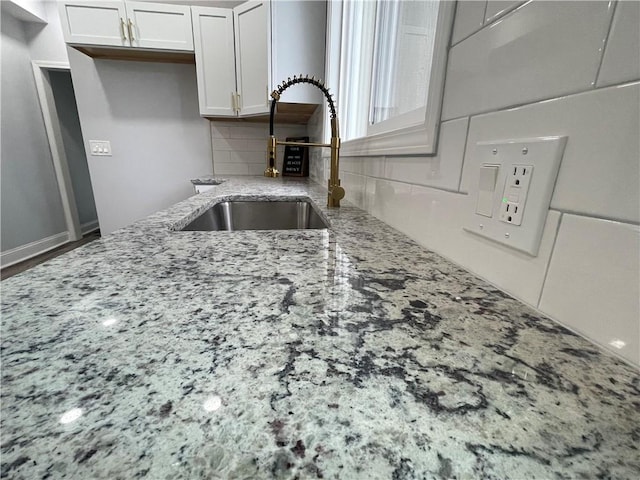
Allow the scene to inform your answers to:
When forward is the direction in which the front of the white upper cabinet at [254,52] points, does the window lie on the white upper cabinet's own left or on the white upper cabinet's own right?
on the white upper cabinet's own left

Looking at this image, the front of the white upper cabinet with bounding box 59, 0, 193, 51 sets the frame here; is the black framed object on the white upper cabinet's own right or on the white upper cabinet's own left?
on the white upper cabinet's own left

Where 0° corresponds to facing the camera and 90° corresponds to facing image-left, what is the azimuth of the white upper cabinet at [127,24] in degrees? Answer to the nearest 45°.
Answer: approximately 0°

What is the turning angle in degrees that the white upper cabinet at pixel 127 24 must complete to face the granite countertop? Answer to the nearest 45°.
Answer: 0° — it already faces it

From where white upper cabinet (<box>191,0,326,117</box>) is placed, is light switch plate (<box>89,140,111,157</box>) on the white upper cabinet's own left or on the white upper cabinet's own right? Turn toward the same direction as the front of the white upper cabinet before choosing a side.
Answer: on the white upper cabinet's own right

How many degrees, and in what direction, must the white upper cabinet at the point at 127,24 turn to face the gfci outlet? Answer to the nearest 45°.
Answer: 0° — it already faces it

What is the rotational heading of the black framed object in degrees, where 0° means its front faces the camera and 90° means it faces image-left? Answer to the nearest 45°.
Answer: approximately 0°

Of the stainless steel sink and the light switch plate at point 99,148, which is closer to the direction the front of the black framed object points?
the stainless steel sink
